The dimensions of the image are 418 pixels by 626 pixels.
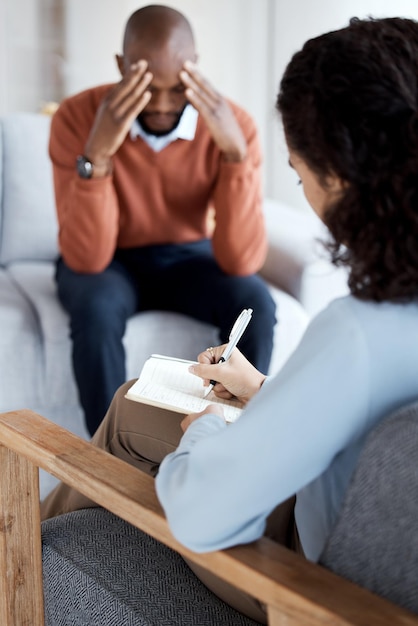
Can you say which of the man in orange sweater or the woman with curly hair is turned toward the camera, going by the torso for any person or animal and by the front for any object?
the man in orange sweater

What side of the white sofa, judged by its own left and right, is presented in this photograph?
front

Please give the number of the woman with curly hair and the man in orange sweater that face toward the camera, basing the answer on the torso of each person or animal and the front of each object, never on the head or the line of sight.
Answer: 1

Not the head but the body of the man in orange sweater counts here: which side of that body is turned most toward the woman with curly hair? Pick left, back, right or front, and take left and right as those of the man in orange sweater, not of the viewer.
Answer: front

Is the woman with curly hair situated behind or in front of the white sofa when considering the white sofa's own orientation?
in front

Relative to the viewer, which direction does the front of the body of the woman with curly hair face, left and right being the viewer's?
facing away from the viewer and to the left of the viewer

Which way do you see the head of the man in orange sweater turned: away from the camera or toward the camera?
toward the camera

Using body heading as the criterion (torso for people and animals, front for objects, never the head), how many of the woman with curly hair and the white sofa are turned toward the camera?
1

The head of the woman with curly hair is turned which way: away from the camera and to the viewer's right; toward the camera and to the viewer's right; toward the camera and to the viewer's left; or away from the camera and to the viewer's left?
away from the camera and to the viewer's left

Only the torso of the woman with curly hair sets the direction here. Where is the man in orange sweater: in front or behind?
in front

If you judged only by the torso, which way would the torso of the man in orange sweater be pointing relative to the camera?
toward the camera

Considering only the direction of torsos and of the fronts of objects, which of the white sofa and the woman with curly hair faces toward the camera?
the white sofa

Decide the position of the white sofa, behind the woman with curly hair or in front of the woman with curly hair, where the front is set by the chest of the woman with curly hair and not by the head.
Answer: in front
